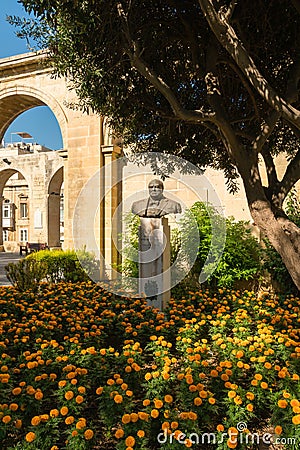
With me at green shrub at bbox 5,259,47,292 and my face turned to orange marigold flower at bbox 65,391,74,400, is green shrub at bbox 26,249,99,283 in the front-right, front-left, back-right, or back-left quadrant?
back-left

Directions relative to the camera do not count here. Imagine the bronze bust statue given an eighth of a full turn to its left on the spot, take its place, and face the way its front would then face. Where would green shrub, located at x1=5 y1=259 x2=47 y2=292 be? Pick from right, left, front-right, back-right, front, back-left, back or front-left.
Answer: back

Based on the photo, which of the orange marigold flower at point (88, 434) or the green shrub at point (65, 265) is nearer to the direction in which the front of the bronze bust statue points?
the orange marigold flower

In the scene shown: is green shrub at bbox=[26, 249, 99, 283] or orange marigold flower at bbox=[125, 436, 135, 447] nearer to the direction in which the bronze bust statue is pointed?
the orange marigold flower

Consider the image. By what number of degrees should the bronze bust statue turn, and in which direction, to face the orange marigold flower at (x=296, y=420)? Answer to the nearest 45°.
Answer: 0° — it already faces it

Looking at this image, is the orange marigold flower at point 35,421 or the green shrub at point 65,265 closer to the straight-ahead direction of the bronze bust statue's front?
the orange marigold flower

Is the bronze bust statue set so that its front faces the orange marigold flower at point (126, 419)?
yes

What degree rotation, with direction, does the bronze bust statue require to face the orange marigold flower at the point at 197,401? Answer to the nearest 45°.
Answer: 0° — it already faces it

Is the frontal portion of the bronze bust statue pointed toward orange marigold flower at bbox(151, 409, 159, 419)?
yes

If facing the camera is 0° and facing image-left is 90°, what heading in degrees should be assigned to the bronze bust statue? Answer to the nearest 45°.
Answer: approximately 0°

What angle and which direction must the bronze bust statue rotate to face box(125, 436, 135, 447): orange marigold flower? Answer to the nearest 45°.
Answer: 0° — it already faces it

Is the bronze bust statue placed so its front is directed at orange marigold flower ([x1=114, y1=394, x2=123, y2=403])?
yes

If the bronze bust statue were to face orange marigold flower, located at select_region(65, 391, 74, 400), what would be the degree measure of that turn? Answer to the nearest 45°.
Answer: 0° — it already faces it

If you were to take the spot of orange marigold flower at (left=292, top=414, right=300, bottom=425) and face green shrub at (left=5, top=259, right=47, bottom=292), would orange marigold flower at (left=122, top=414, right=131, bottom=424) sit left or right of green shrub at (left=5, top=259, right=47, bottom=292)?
left
